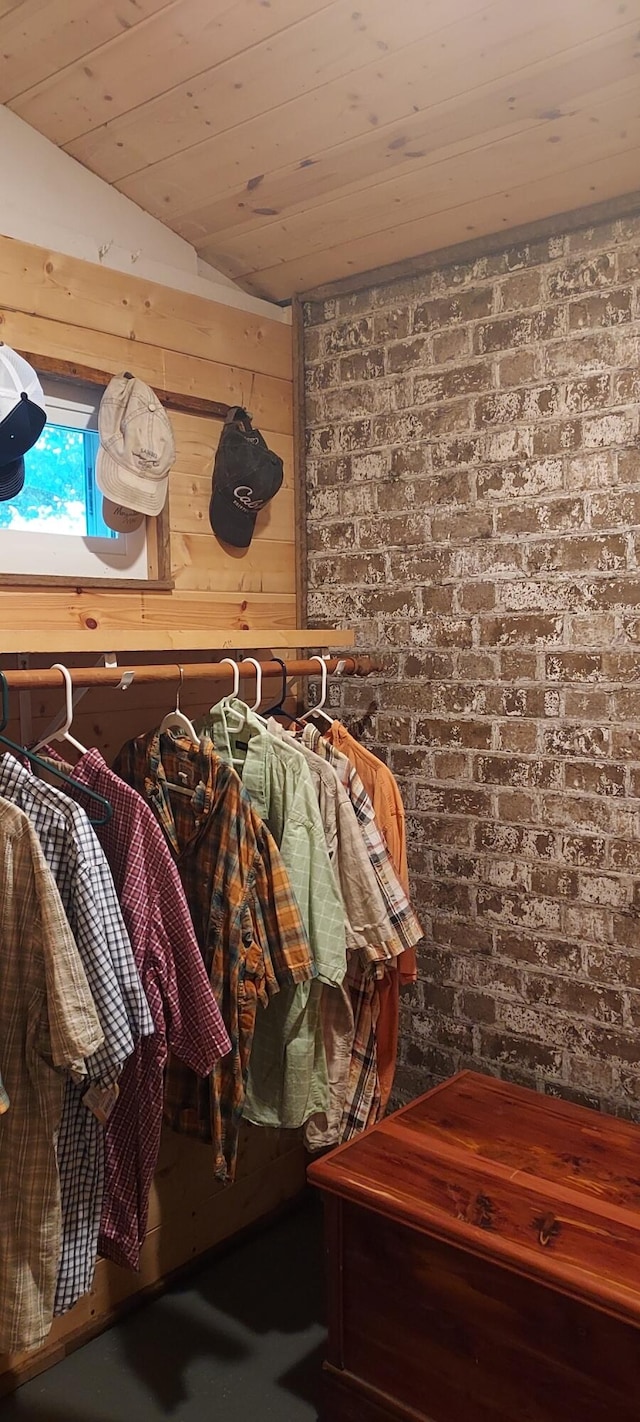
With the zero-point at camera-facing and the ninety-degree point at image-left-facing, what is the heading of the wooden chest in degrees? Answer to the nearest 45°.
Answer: approximately 45°

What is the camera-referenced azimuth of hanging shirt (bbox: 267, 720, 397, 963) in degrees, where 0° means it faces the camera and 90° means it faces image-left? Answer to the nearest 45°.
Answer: approximately 45°

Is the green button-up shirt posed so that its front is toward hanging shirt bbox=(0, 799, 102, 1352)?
yes

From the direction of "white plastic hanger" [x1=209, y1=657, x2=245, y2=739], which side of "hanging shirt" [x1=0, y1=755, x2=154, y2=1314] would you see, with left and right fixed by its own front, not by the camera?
back
